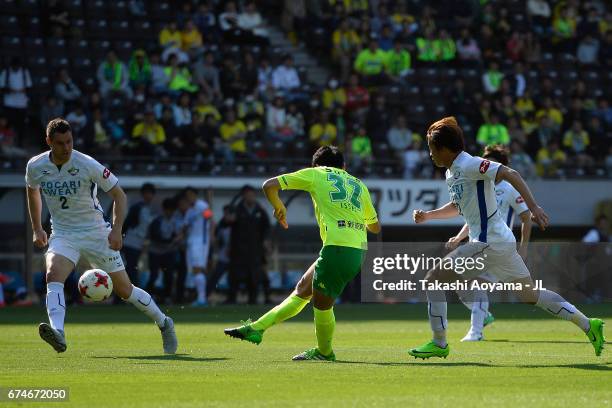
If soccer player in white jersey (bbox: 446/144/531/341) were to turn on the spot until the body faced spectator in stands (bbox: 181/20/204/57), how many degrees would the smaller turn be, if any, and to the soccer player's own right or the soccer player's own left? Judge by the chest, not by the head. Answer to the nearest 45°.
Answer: approximately 90° to the soccer player's own right

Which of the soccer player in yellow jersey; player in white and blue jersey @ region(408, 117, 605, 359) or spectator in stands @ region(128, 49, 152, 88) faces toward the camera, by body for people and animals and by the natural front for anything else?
the spectator in stands

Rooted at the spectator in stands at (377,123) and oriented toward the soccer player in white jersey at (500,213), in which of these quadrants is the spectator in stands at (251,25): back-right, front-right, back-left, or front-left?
back-right

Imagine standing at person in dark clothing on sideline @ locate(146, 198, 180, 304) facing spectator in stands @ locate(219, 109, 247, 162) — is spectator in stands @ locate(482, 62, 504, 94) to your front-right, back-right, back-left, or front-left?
front-right

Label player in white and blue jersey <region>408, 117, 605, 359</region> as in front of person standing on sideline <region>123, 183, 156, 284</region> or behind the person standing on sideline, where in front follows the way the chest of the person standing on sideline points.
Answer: in front

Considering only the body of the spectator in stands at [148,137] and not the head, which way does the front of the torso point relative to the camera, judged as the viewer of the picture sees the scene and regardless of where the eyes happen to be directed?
toward the camera

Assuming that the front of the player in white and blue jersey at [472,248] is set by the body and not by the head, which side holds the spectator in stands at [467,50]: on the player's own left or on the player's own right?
on the player's own right

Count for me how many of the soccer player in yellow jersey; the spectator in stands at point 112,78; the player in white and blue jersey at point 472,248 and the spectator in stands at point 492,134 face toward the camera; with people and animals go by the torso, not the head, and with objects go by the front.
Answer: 2

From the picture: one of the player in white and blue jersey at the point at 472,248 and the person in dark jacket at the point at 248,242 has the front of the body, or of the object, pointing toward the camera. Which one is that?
the person in dark jacket

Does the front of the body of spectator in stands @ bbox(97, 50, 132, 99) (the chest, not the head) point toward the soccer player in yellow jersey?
yes

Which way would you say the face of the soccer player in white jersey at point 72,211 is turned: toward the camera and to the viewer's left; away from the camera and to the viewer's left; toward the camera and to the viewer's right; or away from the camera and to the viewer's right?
toward the camera and to the viewer's right

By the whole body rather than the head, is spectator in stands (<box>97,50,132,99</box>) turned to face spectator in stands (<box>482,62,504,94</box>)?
no

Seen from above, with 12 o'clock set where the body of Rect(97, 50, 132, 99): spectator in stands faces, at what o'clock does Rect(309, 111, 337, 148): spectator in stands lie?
Rect(309, 111, 337, 148): spectator in stands is roughly at 9 o'clock from Rect(97, 50, 132, 99): spectator in stands.

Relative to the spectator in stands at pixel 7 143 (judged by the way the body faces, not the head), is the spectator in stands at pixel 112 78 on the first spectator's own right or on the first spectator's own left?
on the first spectator's own left

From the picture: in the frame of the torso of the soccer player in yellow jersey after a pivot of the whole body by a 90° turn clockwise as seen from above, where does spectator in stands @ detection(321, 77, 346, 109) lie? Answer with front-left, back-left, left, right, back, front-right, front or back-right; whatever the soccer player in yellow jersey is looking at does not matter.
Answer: front-left

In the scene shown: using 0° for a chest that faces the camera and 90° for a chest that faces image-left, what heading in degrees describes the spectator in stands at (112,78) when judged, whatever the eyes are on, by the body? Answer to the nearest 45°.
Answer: approximately 0°

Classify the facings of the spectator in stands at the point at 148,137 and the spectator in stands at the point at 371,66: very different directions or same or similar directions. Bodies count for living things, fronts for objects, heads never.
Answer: same or similar directions
